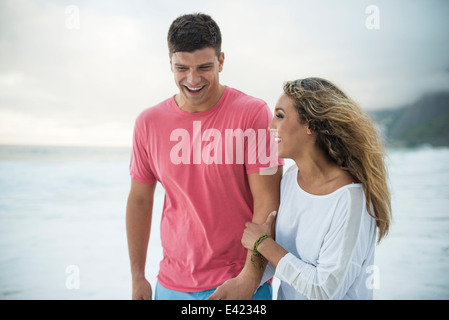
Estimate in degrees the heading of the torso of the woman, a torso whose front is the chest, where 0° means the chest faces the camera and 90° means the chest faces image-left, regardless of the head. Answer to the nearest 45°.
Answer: approximately 45°

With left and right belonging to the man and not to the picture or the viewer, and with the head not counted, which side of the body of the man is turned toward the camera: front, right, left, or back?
front

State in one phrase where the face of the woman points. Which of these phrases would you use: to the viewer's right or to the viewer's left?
to the viewer's left

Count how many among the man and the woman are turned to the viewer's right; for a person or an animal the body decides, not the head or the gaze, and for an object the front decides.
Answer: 0
